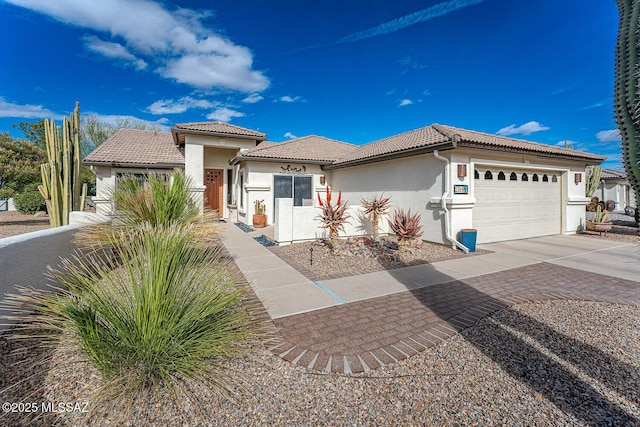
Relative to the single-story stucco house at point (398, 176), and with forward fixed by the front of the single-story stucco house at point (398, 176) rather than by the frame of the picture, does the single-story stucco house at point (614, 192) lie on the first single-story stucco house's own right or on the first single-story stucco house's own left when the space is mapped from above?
on the first single-story stucco house's own left

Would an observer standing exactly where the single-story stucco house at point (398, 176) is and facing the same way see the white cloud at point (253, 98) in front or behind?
behind

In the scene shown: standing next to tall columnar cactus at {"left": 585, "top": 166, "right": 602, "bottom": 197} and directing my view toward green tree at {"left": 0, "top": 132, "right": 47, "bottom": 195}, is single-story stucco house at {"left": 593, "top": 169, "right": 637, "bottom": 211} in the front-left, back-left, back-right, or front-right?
back-right

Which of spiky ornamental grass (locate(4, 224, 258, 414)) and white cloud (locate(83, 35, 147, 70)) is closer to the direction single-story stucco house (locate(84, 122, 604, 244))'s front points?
the spiky ornamental grass

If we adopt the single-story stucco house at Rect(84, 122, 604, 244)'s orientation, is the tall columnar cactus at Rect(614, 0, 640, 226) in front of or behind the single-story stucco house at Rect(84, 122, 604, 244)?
in front

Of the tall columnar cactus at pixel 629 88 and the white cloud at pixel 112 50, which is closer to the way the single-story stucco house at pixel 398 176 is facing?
the tall columnar cactus

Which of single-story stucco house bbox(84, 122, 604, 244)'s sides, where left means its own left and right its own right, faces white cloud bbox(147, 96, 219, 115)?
back

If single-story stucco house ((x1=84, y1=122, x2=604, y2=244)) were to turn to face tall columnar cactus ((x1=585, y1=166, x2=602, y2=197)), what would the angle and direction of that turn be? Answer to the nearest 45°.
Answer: approximately 90° to its left
